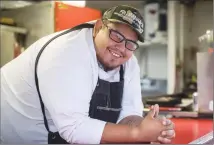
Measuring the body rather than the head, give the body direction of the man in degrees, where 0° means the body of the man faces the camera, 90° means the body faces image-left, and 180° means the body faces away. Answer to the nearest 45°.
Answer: approximately 315°
